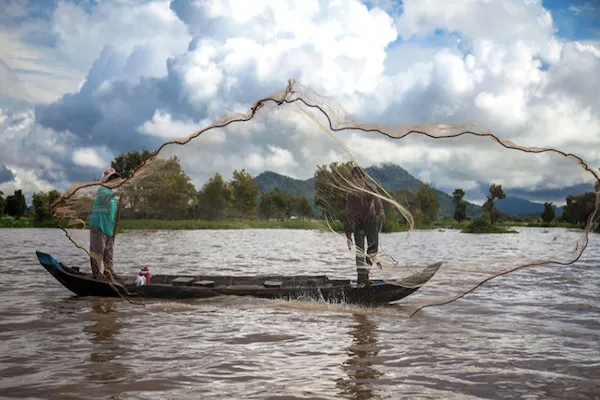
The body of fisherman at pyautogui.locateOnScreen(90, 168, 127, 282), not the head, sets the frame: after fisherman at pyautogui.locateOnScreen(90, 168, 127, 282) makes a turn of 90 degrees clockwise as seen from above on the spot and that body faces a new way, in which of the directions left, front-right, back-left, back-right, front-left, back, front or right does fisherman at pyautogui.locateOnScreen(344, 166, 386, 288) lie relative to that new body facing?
front-left

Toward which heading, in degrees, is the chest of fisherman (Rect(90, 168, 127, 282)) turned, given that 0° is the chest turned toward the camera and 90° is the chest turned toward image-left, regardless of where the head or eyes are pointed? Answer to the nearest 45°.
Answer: approximately 270°
